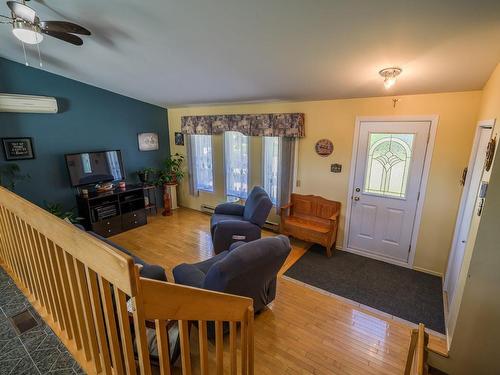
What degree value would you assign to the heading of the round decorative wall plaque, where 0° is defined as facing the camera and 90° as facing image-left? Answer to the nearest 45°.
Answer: approximately 0°

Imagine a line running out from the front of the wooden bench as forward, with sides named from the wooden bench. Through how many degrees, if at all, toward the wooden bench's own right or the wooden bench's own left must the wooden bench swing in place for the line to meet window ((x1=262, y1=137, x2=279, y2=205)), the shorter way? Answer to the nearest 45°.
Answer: approximately 90° to the wooden bench's own right

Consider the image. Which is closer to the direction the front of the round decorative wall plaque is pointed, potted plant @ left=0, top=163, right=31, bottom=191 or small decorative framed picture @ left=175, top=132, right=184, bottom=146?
the potted plant

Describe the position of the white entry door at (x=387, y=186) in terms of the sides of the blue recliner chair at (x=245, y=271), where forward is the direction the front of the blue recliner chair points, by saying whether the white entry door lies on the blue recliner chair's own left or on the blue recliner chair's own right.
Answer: on the blue recliner chair's own right

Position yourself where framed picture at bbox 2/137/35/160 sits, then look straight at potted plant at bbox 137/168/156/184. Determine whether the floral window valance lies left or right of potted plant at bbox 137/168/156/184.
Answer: right

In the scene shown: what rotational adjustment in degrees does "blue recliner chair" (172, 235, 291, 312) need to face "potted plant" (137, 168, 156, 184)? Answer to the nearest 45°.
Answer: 0° — it already faces it

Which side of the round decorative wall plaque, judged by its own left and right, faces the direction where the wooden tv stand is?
right

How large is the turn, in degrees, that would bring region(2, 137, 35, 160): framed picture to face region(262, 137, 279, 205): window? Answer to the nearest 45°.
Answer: approximately 45° to its left

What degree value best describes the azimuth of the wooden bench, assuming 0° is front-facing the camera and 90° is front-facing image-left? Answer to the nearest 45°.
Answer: approximately 45°

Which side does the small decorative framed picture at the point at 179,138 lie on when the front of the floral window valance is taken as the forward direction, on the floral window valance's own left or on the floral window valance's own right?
on the floral window valance's own right
